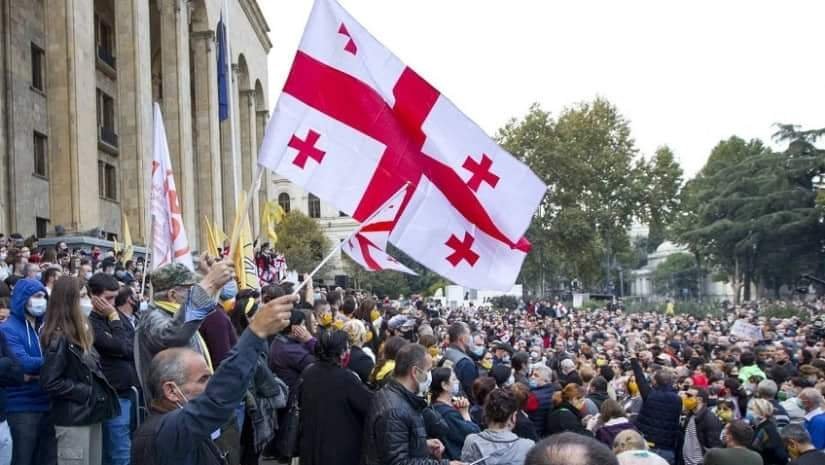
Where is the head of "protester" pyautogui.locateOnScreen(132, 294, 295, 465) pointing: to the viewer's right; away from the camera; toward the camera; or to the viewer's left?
to the viewer's right

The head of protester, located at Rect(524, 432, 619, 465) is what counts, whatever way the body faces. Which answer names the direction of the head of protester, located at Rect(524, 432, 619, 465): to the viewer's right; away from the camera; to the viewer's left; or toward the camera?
away from the camera

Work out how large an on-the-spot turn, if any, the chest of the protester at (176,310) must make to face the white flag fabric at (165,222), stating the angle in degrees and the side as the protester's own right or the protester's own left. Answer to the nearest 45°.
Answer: approximately 90° to the protester's own left

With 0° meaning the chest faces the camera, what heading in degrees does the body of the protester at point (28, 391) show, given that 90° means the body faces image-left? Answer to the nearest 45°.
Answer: approximately 315°

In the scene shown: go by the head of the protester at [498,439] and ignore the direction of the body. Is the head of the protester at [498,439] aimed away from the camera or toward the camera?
away from the camera

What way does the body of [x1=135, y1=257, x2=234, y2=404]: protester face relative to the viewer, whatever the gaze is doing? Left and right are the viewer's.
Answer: facing to the right of the viewer

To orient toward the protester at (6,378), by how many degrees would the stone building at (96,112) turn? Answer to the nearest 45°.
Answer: approximately 45° to its right

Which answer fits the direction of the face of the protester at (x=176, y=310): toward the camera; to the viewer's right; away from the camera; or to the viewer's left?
to the viewer's right

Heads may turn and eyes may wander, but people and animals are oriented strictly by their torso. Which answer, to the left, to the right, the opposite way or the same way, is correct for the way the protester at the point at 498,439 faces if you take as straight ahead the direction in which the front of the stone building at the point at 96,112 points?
to the left

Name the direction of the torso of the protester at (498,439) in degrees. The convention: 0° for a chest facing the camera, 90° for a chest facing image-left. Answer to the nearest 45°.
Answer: approximately 180°

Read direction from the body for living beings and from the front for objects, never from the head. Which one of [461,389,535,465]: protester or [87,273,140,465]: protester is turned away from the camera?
[461,389,535,465]: protester

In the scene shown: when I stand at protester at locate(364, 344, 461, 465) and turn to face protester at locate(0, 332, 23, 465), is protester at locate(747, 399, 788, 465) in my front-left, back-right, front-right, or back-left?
back-right
